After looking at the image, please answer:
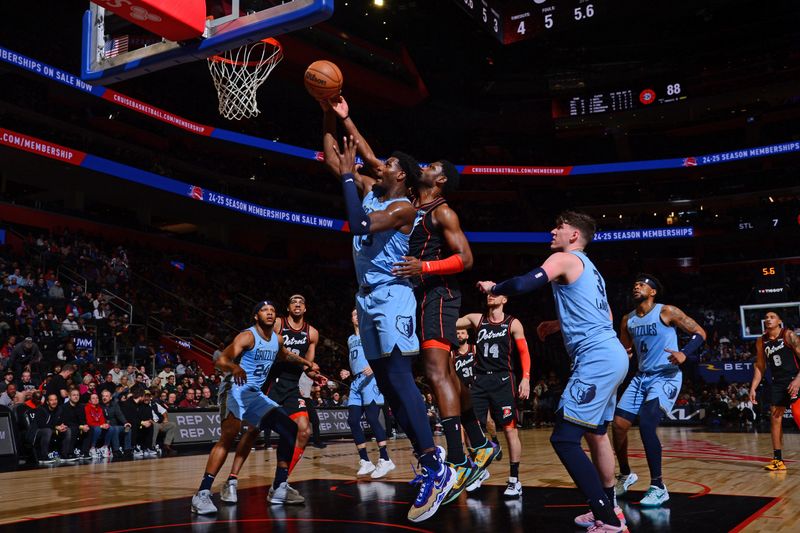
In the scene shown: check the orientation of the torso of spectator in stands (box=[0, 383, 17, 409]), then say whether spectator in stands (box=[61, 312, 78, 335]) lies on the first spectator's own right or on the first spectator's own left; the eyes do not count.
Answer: on the first spectator's own left

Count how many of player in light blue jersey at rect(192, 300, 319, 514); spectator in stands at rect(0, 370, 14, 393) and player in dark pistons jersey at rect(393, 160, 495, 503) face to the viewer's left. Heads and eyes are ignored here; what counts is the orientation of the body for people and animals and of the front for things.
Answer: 1

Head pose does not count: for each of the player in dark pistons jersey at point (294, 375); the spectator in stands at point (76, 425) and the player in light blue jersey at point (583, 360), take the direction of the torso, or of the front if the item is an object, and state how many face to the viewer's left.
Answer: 1

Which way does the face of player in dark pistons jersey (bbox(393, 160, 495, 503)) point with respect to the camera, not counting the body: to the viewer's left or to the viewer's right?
to the viewer's left

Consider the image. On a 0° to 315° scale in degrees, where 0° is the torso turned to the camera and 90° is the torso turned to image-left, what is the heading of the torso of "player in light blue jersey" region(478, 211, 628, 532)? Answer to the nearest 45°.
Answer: approximately 90°

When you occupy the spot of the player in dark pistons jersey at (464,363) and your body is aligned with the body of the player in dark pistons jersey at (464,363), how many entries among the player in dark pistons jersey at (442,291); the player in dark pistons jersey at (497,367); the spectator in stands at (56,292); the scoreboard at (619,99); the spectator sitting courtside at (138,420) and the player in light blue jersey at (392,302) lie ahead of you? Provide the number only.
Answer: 3

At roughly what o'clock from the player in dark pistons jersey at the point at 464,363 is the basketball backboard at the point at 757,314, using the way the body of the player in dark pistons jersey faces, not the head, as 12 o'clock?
The basketball backboard is roughly at 7 o'clock from the player in dark pistons jersey.

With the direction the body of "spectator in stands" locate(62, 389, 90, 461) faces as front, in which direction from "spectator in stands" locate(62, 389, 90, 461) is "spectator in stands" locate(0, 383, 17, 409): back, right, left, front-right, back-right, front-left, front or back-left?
back-right

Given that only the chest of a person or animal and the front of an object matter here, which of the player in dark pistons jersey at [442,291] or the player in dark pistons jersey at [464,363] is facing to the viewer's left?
the player in dark pistons jersey at [442,291]

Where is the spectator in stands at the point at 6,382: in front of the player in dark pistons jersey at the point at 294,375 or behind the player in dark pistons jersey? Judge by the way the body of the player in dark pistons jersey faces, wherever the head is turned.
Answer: behind

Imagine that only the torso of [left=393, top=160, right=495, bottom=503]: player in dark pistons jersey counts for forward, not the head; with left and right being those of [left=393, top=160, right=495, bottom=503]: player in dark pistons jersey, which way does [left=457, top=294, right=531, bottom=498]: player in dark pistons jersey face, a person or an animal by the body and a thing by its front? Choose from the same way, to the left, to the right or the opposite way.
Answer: to the left
